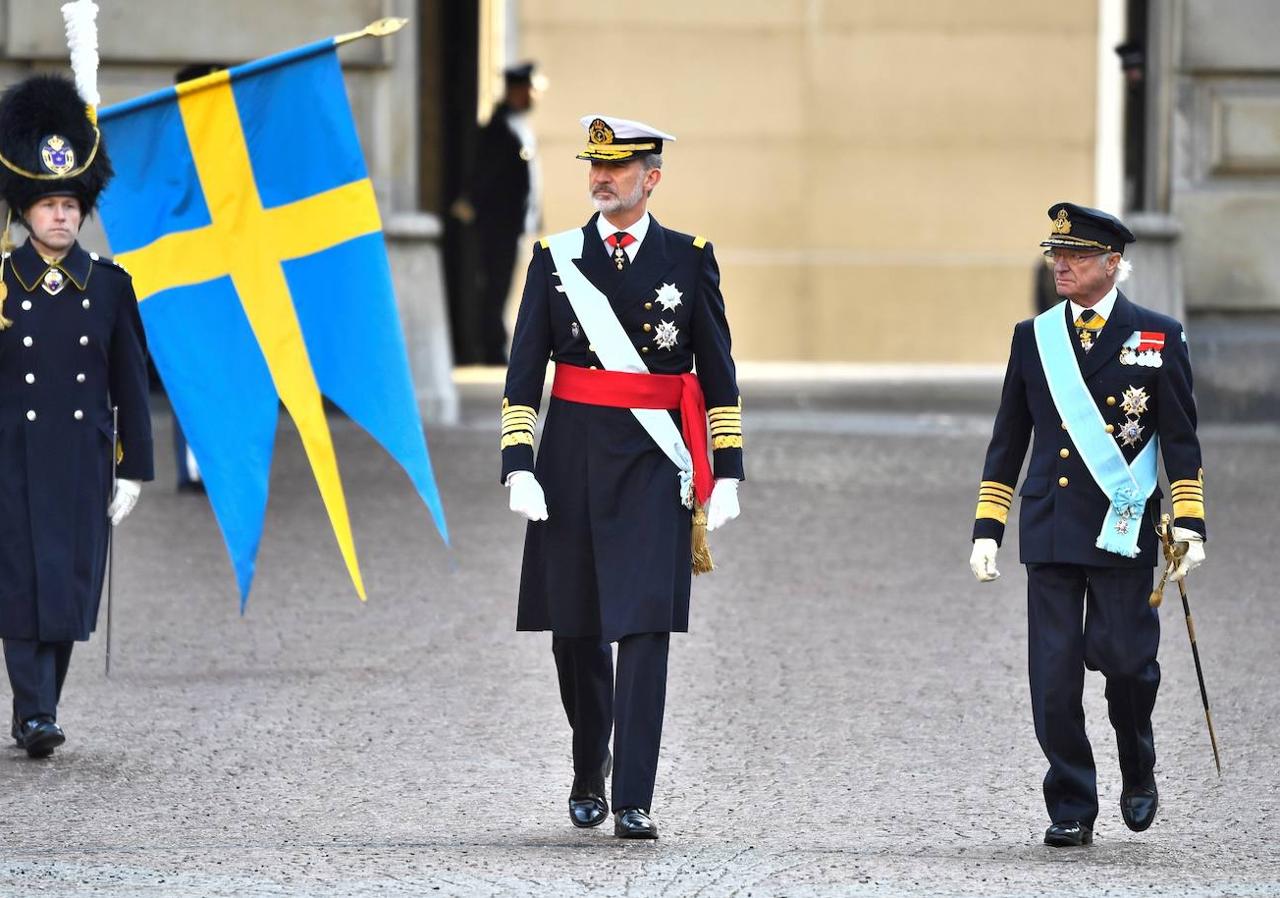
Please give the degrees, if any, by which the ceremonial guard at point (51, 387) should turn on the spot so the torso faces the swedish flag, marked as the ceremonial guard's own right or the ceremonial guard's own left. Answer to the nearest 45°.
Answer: approximately 135° to the ceremonial guard's own left

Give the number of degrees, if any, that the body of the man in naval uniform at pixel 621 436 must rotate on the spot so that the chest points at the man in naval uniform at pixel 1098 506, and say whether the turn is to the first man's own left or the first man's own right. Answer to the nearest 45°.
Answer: approximately 90° to the first man's own left

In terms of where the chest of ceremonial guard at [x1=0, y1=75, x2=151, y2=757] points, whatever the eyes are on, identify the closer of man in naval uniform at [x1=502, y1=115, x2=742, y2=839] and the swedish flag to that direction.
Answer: the man in naval uniform

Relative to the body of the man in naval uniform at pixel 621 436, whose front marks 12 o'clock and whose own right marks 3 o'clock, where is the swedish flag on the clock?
The swedish flag is roughly at 5 o'clock from the man in naval uniform.

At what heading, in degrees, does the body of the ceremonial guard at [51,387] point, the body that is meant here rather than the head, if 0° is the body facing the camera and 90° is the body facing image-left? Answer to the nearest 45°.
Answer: approximately 0°

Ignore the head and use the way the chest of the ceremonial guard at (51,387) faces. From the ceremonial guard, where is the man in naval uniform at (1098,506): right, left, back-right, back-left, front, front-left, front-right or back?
front-left

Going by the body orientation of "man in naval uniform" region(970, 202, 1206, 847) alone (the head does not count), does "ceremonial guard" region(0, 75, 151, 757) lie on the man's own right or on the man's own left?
on the man's own right

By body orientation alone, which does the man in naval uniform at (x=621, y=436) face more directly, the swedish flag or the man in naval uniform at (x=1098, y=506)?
the man in naval uniform

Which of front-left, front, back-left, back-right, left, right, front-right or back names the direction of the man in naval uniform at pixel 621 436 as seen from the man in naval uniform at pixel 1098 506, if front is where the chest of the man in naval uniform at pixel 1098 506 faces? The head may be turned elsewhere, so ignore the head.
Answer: right

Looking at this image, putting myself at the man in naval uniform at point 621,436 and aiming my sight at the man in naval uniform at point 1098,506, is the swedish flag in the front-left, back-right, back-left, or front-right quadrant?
back-left
